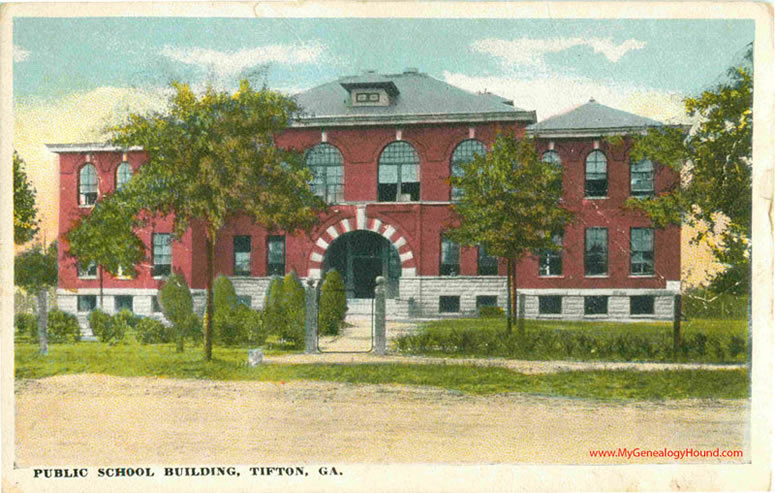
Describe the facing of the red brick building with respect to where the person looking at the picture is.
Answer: facing the viewer

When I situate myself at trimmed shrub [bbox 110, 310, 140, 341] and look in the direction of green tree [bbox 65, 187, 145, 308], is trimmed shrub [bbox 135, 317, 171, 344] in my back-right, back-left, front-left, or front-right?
back-right

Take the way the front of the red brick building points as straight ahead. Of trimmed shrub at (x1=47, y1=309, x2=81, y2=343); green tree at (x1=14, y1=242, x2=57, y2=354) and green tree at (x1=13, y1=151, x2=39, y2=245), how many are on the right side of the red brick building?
3

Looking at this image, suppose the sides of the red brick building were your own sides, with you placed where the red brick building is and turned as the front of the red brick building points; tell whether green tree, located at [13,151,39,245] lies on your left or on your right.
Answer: on your right

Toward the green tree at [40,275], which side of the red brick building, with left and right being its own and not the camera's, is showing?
right

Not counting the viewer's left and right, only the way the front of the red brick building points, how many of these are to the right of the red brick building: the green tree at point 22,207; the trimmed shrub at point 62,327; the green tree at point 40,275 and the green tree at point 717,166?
3

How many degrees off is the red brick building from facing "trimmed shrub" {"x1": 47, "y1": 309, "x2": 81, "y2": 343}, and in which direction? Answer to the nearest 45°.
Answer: approximately 90° to its right

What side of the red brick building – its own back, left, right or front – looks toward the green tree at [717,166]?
left

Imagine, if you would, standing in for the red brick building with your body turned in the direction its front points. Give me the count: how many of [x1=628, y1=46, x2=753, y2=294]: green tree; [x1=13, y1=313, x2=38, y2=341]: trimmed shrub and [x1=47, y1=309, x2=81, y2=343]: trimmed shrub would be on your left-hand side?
1

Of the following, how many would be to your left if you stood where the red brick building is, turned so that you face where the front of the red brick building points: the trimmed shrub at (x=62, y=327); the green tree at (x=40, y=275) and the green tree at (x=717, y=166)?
1
